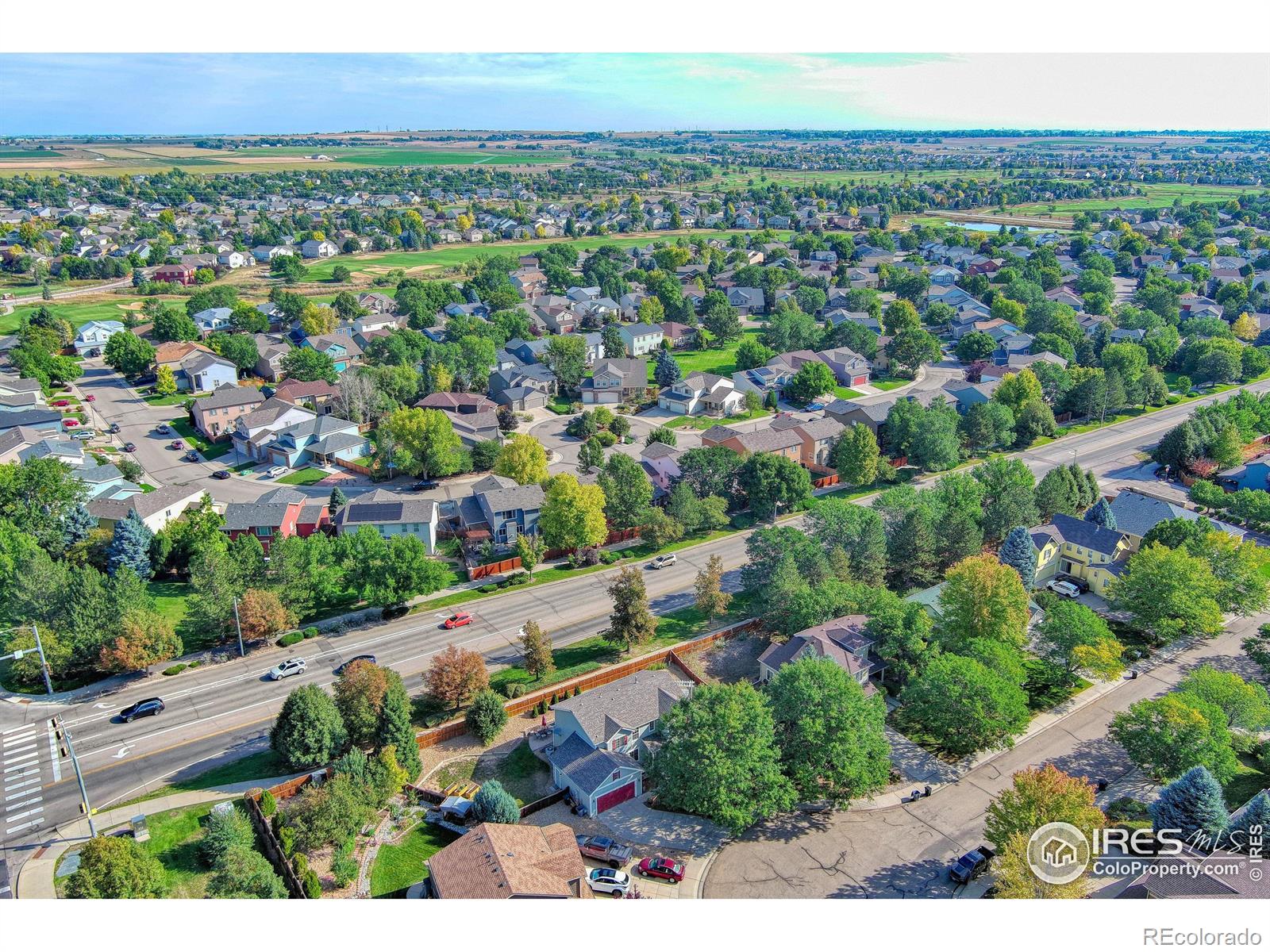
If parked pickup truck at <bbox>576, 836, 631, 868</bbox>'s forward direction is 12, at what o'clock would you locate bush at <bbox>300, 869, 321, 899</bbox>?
The bush is roughly at 10 o'clock from the parked pickup truck.

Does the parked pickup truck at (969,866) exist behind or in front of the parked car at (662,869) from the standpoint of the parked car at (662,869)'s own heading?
behind

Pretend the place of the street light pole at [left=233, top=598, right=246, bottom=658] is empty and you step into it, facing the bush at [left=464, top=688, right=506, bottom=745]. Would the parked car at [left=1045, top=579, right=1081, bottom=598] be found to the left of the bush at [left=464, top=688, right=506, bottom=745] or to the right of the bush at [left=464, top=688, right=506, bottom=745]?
left

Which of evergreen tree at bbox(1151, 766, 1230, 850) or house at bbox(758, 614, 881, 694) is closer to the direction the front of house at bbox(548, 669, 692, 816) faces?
the evergreen tree

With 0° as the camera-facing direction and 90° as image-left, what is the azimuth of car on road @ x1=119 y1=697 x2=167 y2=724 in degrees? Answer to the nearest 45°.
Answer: approximately 45°

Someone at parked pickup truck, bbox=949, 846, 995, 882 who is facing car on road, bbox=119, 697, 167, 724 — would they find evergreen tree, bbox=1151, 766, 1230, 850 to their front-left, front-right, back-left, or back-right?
back-right

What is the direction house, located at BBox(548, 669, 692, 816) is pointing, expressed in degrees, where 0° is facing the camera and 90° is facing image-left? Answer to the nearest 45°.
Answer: approximately 315°

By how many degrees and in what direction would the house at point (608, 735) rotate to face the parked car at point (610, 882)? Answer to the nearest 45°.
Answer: approximately 45° to its right

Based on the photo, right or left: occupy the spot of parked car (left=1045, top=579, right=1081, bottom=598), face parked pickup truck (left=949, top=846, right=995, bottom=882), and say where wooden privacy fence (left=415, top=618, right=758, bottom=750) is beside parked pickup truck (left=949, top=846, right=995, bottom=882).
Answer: right

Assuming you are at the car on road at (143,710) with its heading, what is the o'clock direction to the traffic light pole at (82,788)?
The traffic light pole is roughly at 11 o'clock from the car on road.

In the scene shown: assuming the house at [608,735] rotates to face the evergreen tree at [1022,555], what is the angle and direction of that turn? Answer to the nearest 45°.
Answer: approximately 90° to its left

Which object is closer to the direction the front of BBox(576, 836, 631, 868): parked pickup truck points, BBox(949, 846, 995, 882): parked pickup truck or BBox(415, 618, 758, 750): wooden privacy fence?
the wooden privacy fence
